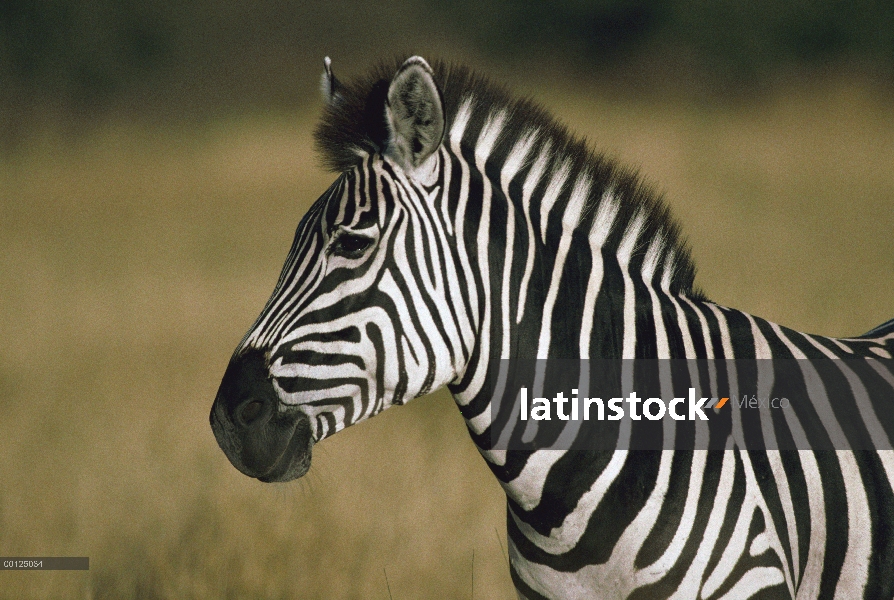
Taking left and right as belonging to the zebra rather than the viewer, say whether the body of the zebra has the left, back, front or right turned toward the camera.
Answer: left
